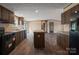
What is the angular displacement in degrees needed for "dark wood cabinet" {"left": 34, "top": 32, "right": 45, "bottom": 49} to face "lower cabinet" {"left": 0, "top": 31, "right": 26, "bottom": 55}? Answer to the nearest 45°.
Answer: approximately 90° to its right

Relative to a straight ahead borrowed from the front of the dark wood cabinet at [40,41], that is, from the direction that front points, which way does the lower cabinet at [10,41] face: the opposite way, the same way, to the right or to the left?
to the left

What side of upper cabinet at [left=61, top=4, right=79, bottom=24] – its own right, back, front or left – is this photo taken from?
left

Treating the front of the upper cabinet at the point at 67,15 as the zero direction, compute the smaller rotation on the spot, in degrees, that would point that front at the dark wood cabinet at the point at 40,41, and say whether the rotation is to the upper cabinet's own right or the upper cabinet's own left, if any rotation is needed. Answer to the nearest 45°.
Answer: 0° — it already faces it

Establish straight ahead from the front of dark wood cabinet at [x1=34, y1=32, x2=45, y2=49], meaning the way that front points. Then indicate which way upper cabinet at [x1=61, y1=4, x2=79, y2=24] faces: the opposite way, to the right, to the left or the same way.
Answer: to the right

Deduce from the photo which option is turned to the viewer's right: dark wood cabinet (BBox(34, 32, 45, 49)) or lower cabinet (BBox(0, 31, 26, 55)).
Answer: the lower cabinet

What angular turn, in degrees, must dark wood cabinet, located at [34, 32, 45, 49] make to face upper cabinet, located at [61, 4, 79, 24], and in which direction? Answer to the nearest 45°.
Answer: approximately 90° to its left

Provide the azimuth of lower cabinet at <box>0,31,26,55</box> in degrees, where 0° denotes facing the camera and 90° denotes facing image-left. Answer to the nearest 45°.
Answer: approximately 270°
